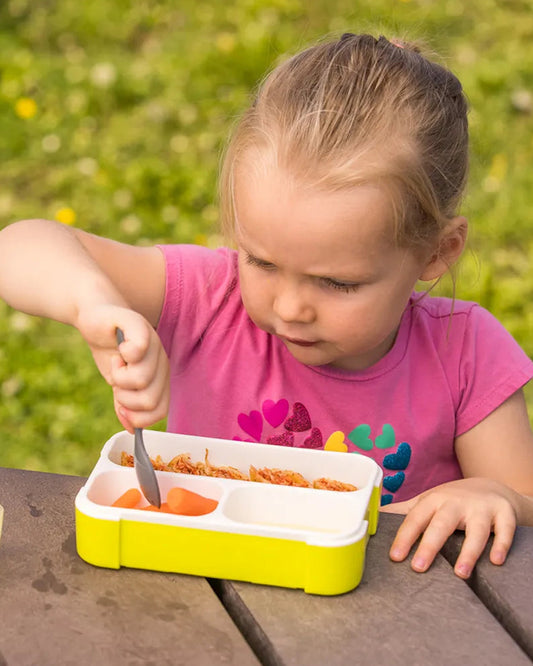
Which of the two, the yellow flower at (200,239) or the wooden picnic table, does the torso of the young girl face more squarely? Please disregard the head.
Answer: the wooden picnic table

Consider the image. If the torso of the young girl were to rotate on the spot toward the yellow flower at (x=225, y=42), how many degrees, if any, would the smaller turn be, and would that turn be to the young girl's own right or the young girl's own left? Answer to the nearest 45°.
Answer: approximately 180°

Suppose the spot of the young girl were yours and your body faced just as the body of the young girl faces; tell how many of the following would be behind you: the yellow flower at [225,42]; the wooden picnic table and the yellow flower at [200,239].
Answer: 2

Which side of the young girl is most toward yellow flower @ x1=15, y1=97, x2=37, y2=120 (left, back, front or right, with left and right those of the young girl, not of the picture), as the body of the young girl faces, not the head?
back

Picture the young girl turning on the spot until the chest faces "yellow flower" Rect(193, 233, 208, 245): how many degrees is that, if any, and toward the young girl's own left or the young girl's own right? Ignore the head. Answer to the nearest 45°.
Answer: approximately 180°

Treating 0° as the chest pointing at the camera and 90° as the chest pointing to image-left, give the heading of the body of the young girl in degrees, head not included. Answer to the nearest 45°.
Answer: approximately 0°

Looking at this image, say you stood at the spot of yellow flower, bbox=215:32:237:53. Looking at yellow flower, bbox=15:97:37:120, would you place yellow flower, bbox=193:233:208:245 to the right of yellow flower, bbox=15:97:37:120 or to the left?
left
